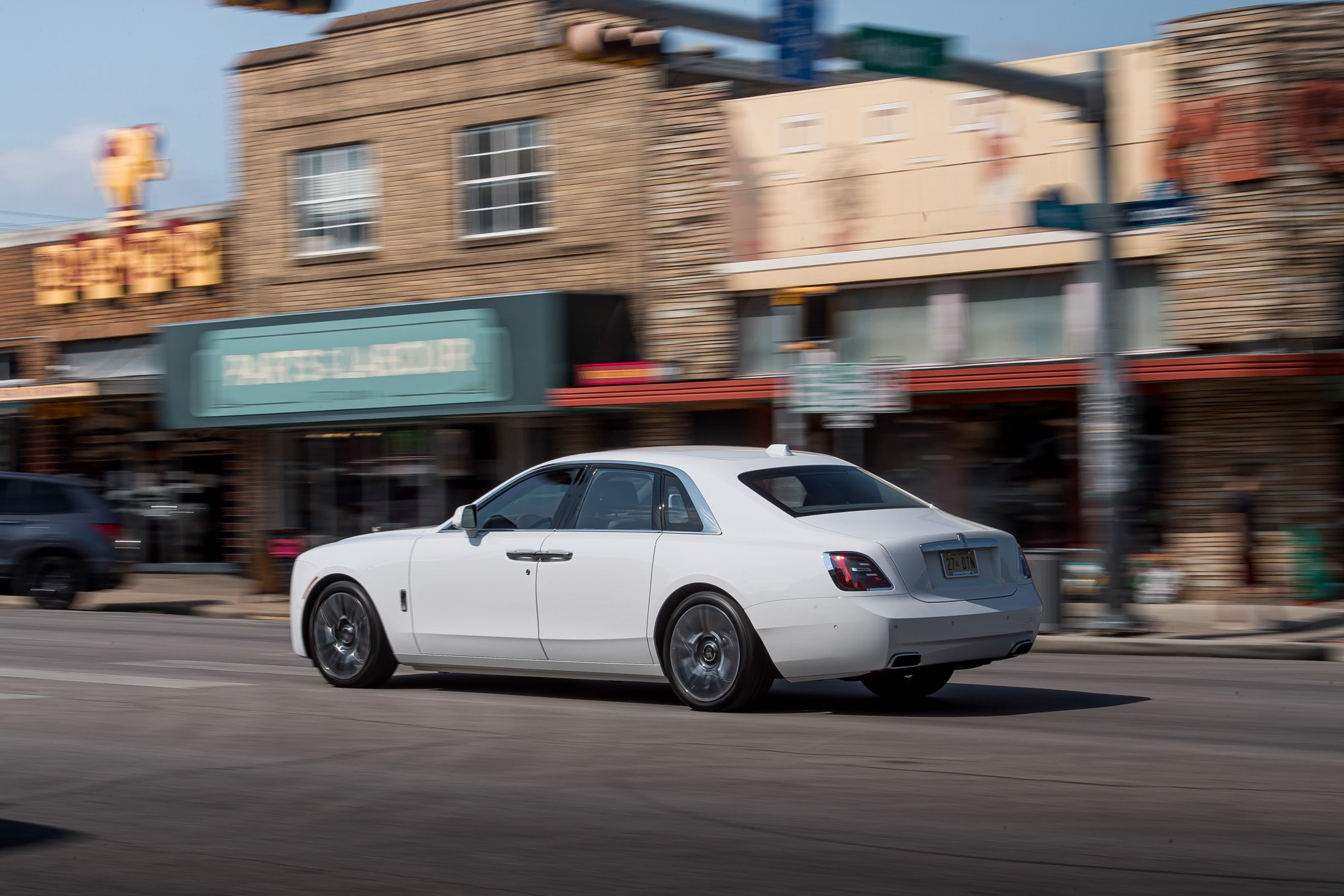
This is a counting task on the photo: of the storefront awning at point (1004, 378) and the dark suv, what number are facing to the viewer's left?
1

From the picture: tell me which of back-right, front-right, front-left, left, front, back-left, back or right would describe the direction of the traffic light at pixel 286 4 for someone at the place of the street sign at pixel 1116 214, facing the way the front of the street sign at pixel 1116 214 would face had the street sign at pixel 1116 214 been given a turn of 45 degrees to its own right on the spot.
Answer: front

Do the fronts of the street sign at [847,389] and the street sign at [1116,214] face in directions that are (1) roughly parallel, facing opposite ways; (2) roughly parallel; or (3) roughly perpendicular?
roughly parallel

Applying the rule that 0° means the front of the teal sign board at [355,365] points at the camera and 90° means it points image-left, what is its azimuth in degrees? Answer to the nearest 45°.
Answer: approximately 0°

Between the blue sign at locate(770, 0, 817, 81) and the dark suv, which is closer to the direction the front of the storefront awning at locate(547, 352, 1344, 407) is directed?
the blue sign

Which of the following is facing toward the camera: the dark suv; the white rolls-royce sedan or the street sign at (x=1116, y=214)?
the street sign

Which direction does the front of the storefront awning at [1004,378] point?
toward the camera

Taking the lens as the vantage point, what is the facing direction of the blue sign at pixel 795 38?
facing the viewer

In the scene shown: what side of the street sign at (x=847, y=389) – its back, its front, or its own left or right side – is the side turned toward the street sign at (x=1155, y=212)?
left

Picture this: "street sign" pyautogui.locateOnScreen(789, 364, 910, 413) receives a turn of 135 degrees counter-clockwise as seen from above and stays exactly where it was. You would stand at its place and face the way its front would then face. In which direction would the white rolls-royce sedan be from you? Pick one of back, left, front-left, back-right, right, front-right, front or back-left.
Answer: back-right

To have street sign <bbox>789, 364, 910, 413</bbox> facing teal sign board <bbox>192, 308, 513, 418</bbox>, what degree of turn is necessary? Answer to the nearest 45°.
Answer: approximately 135° to its right

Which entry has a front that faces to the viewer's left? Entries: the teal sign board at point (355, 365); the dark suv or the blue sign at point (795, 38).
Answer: the dark suv

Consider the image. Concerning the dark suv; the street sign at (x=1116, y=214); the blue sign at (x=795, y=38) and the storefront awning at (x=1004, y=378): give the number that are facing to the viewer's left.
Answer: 1

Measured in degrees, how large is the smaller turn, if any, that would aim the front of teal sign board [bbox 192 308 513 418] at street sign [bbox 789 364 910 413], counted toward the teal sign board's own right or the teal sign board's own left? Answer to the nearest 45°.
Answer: approximately 45° to the teal sign board's own left

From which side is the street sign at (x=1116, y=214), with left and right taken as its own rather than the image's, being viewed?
front

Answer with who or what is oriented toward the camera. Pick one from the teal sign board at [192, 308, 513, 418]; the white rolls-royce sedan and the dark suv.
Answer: the teal sign board

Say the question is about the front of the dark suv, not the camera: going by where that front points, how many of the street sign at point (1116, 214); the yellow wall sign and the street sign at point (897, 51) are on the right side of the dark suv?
1

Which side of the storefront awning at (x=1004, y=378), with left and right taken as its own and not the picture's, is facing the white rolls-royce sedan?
front

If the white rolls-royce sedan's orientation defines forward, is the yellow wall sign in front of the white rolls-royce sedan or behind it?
in front
